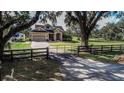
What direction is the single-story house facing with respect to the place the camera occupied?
facing the viewer
